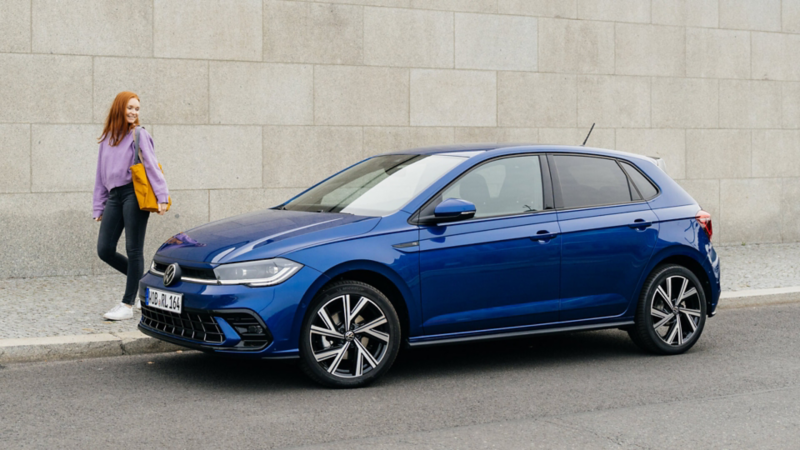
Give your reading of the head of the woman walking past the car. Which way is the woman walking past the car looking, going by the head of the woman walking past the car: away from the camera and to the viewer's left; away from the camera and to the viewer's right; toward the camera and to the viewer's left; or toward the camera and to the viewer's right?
toward the camera and to the viewer's right

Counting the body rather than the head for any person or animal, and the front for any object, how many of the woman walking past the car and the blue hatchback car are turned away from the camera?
0

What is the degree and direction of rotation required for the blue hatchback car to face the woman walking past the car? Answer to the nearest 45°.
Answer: approximately 90° to its right

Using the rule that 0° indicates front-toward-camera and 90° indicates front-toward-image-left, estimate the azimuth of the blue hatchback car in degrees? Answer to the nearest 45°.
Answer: approximately 45°

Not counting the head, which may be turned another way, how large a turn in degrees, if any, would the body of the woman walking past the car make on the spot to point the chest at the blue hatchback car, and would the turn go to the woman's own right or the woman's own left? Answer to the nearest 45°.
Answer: approximately 90° to the woman's own left

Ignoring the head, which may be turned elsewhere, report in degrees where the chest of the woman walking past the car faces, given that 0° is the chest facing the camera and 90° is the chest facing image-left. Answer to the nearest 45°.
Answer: approximately 45°
